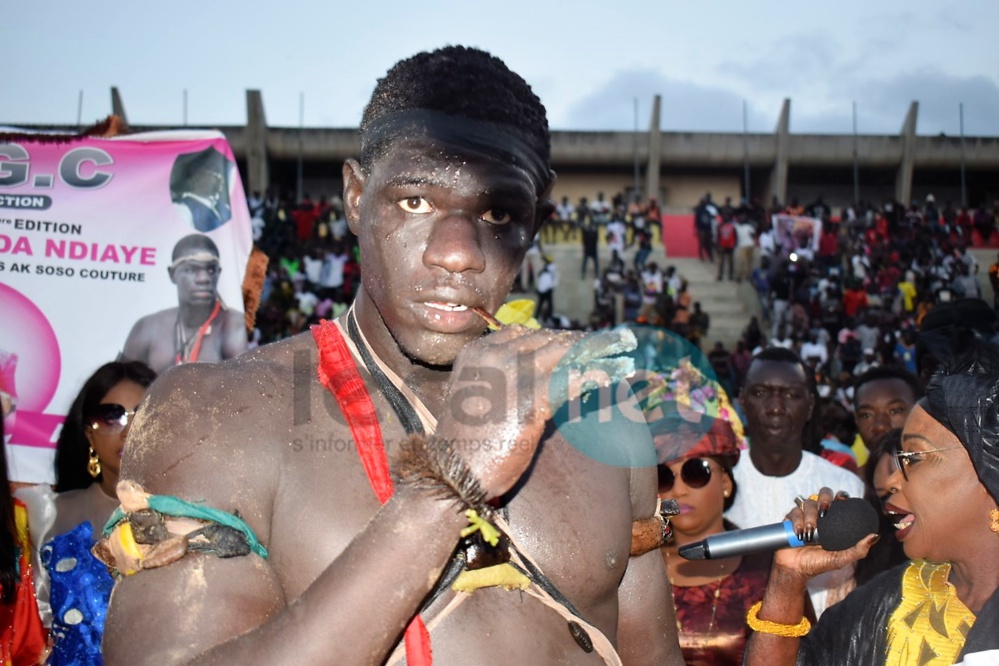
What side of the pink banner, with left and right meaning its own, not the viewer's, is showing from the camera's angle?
front

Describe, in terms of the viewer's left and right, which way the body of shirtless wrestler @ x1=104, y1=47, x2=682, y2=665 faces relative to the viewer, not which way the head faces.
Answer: facing the viewer

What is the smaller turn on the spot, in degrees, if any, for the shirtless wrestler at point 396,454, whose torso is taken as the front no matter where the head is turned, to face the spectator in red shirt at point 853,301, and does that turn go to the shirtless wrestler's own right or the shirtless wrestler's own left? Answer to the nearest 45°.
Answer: approximately 135° to the shirtless wrestler's own left

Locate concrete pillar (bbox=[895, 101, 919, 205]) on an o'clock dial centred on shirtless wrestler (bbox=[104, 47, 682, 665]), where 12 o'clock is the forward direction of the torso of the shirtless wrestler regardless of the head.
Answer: The concrete pillar is roughly at 7 o'clock from the shirtless wrestler.

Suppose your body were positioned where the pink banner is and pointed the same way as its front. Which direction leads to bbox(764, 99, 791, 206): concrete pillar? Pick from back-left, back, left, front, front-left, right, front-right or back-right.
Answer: back-left

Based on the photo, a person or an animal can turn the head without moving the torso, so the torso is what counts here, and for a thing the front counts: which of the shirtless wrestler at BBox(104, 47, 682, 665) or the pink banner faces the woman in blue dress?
the pink banner

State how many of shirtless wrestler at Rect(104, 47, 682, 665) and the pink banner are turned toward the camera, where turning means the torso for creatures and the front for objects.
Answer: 2

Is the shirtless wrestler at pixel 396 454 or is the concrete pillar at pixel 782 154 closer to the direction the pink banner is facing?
the shirtless wrestler

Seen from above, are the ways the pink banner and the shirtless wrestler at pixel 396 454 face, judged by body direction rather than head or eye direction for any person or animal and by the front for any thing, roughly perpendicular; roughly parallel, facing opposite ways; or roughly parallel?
roughly parallel

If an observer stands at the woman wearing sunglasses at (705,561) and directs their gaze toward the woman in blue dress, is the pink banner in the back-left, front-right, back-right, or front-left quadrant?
front-right

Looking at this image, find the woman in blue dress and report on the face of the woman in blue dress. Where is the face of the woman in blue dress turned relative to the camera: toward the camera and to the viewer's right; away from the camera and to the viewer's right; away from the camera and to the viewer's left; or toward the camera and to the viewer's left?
toward the camera and to the viewer's right

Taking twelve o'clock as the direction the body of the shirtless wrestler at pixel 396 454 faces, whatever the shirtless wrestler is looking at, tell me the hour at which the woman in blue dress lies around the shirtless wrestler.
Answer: The woman in blue dress is roughly at 5 o'clock from the shirtless wrestler.

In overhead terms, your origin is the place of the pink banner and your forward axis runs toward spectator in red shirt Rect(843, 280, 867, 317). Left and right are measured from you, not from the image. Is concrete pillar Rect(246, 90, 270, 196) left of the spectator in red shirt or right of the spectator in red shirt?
left

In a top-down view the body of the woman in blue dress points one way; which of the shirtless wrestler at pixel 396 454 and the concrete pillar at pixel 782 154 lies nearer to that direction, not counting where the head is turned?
the shirtless wrestler
